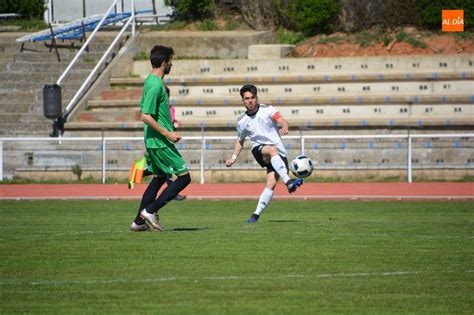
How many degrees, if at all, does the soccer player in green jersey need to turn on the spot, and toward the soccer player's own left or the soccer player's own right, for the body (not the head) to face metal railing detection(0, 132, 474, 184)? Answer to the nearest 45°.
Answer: approximately 90° to the soccer player's own left

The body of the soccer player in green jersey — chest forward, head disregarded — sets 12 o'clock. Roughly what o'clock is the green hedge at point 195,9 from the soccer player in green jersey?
The green hedge is roughly at 9 o'clock from the soccer player in green jersey.

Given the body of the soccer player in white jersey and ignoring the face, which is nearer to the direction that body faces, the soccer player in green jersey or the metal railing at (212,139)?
the soccer player in green jersey

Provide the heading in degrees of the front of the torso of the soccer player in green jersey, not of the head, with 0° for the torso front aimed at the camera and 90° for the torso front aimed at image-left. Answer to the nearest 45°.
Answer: approximately 270°

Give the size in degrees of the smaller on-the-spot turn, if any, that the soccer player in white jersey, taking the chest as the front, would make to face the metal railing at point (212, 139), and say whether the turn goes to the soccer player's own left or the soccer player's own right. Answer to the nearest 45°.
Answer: approximately 180°

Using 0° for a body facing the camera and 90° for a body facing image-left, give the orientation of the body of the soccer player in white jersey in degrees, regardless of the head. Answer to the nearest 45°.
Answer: approximately 0°

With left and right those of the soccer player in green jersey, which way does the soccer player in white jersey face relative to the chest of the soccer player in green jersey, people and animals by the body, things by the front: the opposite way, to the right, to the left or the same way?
to the right

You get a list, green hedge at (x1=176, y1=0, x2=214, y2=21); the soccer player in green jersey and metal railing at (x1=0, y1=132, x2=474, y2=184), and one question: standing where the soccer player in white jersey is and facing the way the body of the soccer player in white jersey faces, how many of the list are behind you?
2

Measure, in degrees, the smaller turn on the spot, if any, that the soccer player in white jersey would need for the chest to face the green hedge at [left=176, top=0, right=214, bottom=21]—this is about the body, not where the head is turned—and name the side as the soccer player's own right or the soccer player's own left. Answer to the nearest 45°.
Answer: approximately 180°

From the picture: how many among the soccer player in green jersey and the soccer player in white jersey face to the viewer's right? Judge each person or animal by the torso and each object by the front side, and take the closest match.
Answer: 1

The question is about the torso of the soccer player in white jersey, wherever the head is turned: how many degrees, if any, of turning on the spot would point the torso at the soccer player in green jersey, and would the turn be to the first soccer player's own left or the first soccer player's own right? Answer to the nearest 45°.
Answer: approximately 45° to the first soccer player's own right
